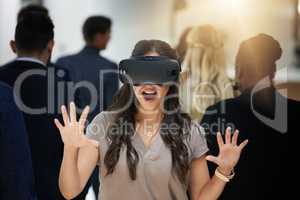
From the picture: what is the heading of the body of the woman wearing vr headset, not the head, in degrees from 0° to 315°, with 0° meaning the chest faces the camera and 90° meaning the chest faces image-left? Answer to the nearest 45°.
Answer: approximately 0°

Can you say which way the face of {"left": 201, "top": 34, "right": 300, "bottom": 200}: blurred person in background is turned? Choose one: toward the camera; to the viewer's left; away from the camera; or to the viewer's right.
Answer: away from the camera

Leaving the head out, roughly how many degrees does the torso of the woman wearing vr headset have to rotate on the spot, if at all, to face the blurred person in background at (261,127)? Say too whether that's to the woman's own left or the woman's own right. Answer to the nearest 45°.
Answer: approximately 135° to the woman's own left

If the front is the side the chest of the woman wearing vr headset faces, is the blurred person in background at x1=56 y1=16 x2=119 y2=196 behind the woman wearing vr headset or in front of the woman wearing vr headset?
behind

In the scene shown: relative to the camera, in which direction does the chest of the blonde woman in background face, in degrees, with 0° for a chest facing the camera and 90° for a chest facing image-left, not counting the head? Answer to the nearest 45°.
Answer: approximately 180°

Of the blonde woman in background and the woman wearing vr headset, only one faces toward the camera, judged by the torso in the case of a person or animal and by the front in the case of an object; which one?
the woman wearing vr headset

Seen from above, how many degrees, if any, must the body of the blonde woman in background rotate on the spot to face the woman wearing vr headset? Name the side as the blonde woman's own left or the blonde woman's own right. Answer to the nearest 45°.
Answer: approximately 180°

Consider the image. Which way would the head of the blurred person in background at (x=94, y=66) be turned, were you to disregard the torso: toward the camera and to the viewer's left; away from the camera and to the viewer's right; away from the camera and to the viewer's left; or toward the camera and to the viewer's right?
away from the camera and to the viewer's right

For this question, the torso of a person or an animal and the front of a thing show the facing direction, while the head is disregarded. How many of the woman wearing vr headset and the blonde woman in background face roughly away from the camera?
1

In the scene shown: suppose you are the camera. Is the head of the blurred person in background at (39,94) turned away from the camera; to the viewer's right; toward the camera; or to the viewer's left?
away from the camera

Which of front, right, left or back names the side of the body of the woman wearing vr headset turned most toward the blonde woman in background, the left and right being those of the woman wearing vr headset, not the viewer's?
back

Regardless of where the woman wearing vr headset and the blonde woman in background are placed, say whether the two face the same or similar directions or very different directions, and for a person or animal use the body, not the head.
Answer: very different directions

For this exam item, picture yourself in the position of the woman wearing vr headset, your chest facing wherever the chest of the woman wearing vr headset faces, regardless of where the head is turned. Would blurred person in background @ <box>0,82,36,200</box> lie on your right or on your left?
on your right
